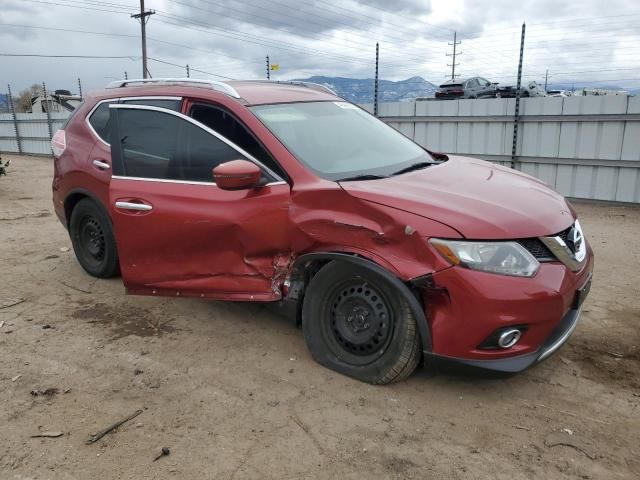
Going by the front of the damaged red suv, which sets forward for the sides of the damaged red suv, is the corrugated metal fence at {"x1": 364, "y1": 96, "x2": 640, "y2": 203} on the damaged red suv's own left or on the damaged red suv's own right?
on the damaged red suv's own left

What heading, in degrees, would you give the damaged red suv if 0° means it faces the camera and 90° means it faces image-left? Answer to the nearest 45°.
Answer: approximately 315°

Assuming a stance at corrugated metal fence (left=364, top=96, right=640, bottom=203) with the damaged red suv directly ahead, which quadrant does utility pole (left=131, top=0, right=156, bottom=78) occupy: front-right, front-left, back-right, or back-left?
back-right

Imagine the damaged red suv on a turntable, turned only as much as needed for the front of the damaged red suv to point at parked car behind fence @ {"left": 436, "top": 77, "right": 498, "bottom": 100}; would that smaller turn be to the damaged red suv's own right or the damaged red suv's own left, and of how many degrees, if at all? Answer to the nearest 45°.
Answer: approximately 135° to the damaged red suv's own left

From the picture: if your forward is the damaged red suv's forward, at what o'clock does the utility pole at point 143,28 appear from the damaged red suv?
The utility pole is roughly at 7 o'clock from the damaged red suv.

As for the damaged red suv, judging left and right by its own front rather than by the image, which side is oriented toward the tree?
back

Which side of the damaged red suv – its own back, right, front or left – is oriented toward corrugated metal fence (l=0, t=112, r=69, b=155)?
back
